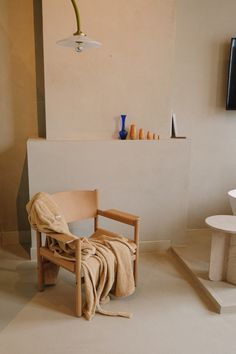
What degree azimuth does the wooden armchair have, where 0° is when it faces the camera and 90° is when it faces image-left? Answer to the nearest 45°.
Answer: approximately 315°

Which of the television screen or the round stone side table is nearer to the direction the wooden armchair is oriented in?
the round stone side table

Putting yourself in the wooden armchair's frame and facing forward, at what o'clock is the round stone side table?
The round stone side table is roughly at 11 o'clock from the wooden armchair.

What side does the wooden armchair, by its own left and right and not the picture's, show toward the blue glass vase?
left

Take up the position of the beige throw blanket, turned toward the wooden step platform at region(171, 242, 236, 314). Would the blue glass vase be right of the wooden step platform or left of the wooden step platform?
left

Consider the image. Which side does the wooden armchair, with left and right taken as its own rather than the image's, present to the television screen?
left
